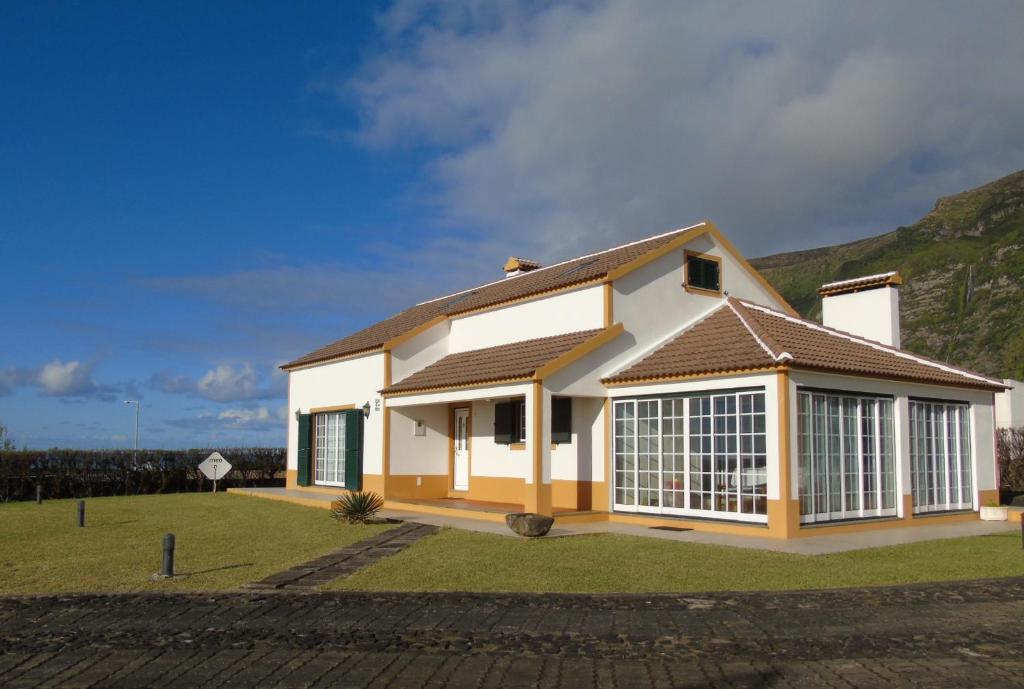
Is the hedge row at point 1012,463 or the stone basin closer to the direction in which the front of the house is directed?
the stone basin

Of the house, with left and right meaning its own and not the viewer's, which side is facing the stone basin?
front

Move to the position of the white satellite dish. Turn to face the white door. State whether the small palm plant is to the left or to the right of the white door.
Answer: right

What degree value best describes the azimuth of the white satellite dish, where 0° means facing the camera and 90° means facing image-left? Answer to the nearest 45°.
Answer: approximately 0°

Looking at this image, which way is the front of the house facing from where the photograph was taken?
facing the viewer and to the left of the viewer

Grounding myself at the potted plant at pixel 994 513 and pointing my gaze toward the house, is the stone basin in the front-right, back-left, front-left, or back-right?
front-left

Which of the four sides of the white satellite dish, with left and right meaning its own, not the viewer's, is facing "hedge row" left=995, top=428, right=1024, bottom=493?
left

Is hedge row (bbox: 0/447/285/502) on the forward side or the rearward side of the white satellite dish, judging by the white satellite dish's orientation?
on the rearward side

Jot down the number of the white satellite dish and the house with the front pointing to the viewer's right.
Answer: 0

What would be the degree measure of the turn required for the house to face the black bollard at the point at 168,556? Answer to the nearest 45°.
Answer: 0° — it already faces it

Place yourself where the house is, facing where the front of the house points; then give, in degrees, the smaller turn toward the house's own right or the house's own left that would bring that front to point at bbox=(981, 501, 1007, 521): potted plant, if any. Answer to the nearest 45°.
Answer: approximately 135° to the house's own left
